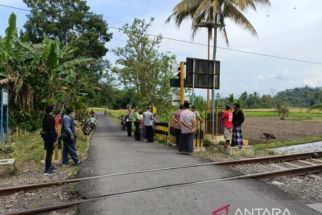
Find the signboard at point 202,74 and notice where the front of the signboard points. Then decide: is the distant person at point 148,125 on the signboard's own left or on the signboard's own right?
on the signboard's own left

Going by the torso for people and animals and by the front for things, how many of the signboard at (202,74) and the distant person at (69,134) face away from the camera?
1

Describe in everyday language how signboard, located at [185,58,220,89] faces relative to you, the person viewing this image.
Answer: facing away from the viewer

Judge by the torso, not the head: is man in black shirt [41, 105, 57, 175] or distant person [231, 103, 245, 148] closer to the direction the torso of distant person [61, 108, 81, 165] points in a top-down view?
the distant person

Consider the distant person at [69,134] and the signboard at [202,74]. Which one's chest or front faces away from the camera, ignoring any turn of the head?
the signboard

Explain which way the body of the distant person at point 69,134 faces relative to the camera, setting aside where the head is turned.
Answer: to the viewer's right
